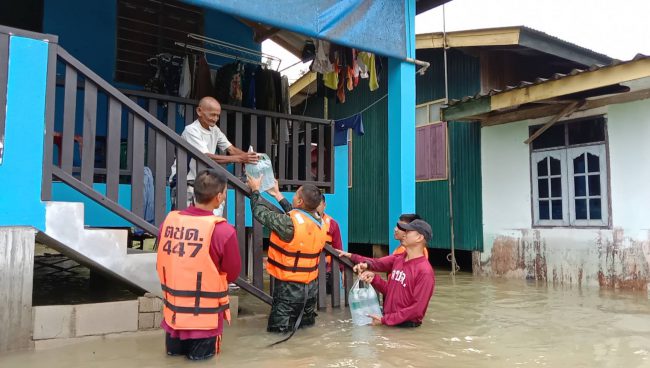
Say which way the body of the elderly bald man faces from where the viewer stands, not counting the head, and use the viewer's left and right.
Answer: facing the viewer and to the right of the viewer

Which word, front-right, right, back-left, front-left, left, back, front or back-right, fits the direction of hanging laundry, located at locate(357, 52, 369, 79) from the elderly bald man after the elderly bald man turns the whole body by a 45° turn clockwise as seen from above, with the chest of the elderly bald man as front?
back-left

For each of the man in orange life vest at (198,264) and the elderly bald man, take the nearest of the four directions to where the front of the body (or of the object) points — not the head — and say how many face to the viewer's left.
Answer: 0

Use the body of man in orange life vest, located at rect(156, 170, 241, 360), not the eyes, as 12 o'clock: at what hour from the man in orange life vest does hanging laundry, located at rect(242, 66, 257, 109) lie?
The hanging laundry is roughly at 11 o'clock from the man in orange life vest.

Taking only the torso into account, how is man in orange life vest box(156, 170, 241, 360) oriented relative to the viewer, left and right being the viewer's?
facing away from the viewer and to the right of the viewer

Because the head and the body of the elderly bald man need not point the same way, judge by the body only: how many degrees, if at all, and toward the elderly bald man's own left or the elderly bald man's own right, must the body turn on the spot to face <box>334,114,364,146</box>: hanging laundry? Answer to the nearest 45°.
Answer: approximately 90° to the elderly bald man's own left

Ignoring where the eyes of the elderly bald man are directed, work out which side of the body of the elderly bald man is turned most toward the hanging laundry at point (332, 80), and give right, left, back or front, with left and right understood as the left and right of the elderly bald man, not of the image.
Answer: left

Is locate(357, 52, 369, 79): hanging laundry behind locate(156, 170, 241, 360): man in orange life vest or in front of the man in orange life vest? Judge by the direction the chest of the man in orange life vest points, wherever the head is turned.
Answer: in front

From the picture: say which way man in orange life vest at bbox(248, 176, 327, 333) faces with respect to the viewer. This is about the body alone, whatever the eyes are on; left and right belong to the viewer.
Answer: facing away from the viewer and to the left of the viewer

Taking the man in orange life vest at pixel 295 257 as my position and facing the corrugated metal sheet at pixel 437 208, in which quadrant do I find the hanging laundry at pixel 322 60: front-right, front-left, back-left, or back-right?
front-left

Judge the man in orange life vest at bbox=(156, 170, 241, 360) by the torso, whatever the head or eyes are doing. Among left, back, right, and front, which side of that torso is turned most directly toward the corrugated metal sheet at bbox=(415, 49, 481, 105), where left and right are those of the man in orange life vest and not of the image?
front

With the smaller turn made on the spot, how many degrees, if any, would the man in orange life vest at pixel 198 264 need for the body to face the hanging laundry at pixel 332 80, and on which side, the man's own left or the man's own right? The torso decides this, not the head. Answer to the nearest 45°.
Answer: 0° — they already face it

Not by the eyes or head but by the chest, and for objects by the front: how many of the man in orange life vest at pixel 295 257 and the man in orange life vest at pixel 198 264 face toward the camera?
0

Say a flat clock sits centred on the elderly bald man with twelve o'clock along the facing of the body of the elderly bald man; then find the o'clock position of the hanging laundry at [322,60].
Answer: The hanging laundry is roughly at 9 o'clock from the elderly bald man.

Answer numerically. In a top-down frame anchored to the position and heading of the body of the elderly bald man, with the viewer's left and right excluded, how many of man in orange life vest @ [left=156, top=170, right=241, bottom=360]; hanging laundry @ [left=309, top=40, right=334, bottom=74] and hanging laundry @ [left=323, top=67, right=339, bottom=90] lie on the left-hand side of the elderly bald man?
2

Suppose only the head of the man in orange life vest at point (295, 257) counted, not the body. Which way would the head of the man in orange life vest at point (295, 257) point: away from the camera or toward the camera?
away from the camera

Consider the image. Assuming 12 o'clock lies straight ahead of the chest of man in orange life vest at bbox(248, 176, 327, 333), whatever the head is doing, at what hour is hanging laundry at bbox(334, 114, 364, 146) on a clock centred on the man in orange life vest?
The hanging laundry is roughly at 2 o'clock from the man in orange life vest.
